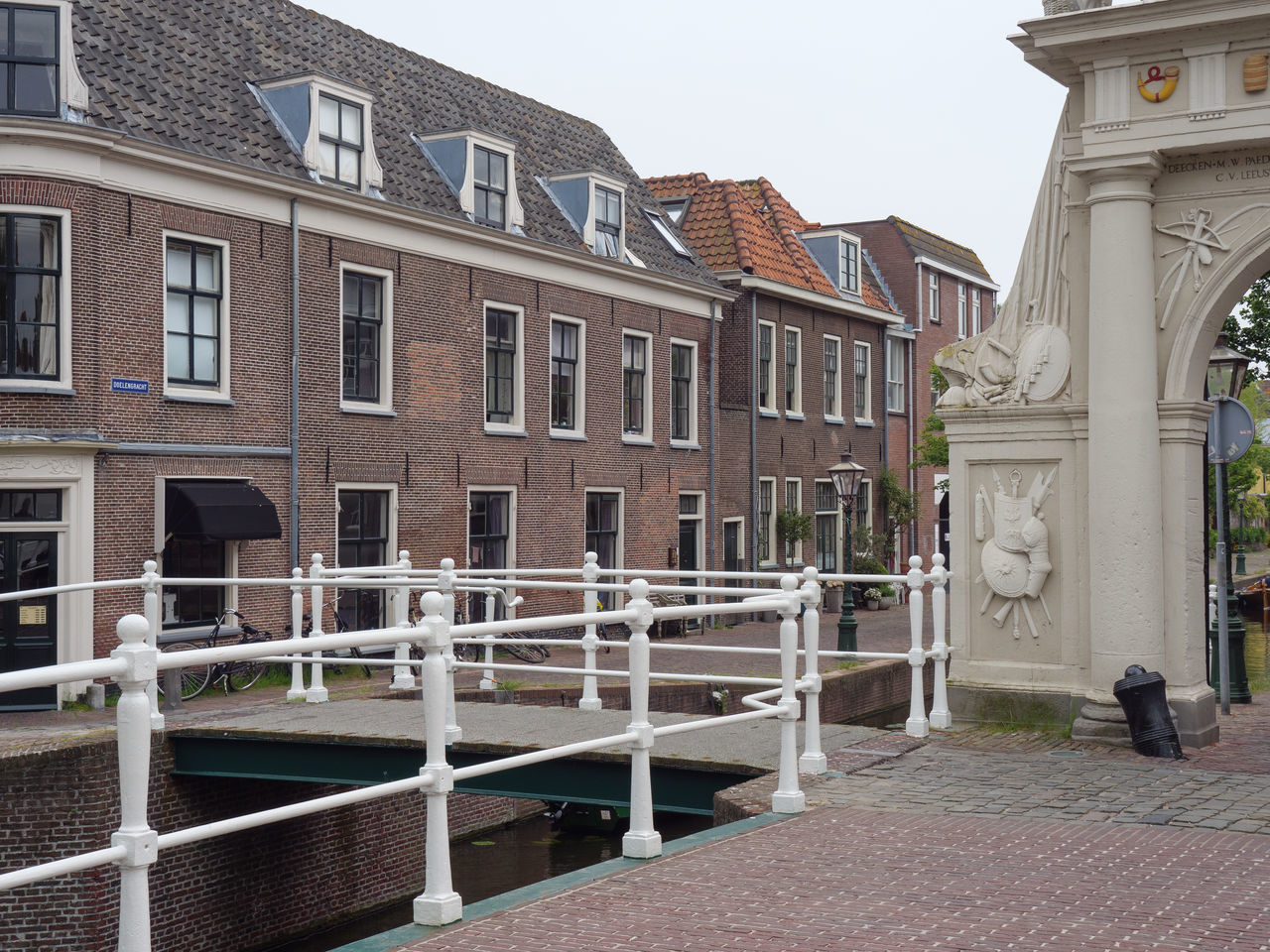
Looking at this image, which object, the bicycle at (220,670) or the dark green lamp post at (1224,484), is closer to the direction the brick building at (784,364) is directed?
the dark green lamp post

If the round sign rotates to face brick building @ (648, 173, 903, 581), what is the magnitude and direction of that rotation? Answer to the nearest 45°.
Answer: approximately 45° to its left

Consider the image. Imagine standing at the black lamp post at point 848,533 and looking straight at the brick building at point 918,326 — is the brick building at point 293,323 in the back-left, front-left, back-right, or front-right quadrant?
back-left

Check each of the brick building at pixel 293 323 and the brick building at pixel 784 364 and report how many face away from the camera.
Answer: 0

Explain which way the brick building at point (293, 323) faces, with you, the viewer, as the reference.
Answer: facing the viewer and to the right of the viewer

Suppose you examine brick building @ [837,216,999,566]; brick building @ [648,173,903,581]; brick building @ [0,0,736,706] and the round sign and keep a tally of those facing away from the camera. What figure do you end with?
1

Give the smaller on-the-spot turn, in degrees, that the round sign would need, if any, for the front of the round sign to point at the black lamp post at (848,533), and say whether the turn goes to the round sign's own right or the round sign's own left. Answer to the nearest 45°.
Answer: approximately 45° to the round sign's own left

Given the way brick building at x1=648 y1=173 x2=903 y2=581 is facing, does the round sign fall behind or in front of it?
in front

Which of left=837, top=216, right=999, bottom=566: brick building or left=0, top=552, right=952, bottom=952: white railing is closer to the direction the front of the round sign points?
the brick building

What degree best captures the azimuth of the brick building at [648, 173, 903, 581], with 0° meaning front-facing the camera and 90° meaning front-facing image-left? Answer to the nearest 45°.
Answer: approximately 315°

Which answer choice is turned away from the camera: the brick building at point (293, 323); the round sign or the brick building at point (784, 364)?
the round sign
